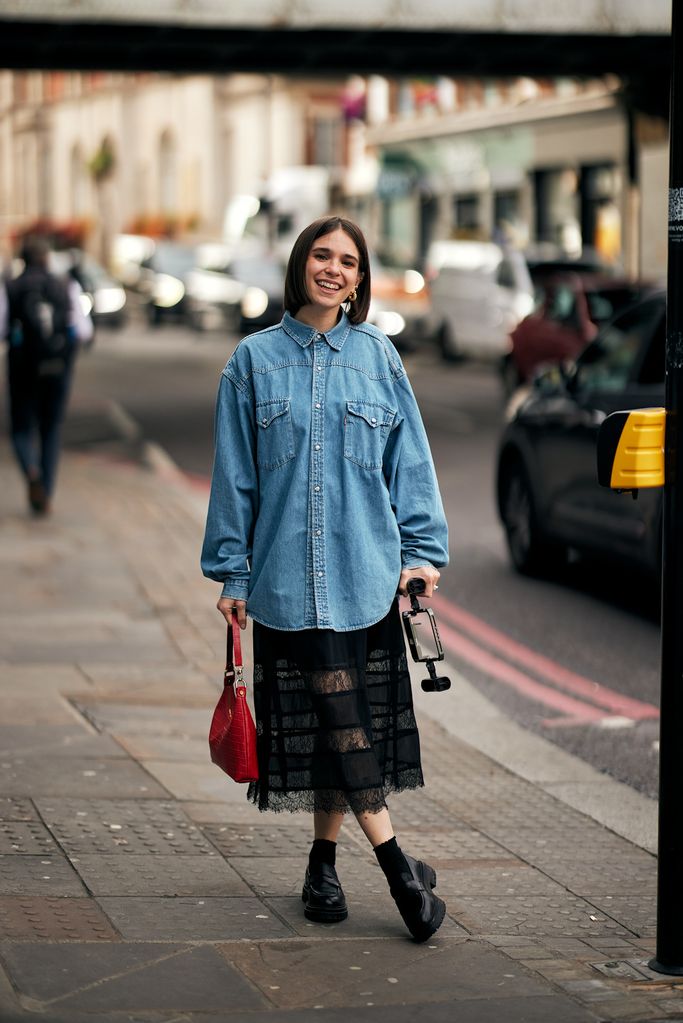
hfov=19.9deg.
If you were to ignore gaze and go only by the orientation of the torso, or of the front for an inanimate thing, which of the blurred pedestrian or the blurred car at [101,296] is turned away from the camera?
the blurred pedestrian

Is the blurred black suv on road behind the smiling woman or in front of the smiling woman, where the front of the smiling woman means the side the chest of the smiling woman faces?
behind

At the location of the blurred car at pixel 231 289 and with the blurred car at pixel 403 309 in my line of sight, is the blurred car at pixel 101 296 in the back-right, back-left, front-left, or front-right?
back-right

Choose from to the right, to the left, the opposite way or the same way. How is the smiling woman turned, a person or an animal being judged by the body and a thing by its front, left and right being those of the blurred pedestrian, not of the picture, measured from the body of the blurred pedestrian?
the opposite way

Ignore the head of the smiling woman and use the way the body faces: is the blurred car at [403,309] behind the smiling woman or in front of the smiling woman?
behind

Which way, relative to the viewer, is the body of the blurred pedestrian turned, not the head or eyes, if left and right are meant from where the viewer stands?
facing away from the viewer

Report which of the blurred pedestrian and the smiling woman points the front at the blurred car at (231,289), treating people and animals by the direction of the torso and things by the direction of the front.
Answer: the blurred pedestrian

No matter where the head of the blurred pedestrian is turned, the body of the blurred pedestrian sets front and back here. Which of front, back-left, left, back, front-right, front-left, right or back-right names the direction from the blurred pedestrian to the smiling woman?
back

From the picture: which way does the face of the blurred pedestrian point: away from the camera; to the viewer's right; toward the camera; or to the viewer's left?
away from the camera

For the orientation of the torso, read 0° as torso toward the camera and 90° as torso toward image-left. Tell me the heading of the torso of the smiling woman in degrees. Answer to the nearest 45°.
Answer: approximately 0°

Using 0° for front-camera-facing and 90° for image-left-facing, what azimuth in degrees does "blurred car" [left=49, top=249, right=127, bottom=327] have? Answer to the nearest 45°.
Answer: approximately 315°

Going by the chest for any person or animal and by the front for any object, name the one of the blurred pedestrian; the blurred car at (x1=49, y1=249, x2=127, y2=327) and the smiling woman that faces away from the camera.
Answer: the blurred pedestrian

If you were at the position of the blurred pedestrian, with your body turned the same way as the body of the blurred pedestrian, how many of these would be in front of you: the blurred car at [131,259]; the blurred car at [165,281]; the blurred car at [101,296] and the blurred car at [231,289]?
4

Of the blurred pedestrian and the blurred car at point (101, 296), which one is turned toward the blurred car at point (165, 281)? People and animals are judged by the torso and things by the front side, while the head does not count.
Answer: the blurred pedestrian

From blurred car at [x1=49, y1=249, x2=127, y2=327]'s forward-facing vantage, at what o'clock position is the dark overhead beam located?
The dark overhead beam is roughly at 1 o'clock from the blurred car.

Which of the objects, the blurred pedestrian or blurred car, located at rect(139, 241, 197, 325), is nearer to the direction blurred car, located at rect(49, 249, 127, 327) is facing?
the blurred pedestrian

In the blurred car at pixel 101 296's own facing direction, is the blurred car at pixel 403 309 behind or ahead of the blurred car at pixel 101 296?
ahead

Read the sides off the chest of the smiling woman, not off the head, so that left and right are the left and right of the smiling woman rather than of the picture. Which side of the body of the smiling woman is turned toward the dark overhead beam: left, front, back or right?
back
